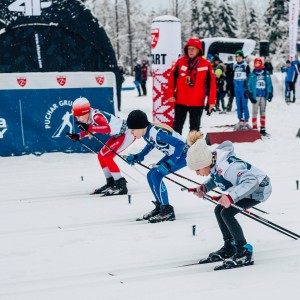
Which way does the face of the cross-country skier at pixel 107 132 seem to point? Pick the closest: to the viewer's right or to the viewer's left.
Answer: to the viewer's left

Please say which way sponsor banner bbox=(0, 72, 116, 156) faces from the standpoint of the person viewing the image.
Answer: facing the viewer

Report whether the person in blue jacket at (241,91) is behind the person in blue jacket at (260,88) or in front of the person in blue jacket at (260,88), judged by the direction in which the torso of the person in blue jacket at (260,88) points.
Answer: behind

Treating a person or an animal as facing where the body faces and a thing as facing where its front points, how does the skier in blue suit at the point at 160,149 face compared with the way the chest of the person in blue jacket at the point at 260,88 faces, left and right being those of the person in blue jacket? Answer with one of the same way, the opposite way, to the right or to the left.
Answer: to the right

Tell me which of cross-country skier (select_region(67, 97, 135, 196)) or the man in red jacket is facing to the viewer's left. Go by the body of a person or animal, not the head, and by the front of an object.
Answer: the cross-country skier

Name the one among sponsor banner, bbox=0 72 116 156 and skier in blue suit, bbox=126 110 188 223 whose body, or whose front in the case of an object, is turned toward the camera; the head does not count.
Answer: the sponsor banner

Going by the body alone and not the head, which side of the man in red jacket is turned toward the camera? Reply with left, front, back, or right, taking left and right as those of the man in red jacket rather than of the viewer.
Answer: front

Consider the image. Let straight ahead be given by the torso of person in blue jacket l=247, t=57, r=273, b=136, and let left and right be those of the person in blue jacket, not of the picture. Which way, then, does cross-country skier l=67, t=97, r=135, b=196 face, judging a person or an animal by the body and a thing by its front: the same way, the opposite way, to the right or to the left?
to the right

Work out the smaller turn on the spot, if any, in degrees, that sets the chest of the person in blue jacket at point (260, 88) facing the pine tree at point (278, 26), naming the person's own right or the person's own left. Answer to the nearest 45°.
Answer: approximately 180°

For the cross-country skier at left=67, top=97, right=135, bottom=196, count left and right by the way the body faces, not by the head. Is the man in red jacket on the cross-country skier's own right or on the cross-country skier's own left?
on the cross-country skier's own right

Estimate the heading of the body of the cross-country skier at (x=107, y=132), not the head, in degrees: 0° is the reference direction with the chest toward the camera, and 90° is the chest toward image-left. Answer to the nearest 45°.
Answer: approximately 90°

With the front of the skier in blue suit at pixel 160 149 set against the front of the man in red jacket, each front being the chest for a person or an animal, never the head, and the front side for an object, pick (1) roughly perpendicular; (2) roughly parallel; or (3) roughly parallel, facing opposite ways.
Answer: roughly perpendicular

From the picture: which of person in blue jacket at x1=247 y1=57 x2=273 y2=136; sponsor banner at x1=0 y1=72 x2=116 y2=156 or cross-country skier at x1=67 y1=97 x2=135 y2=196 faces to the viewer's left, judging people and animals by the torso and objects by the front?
the cross-country skier

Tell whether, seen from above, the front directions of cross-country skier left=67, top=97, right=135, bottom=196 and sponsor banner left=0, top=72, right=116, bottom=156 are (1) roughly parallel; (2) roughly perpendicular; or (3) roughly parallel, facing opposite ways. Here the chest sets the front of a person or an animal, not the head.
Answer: roughly perpendicular

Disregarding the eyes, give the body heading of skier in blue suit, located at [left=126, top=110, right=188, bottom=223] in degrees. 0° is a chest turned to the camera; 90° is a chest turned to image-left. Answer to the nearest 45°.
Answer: approximately 90°
